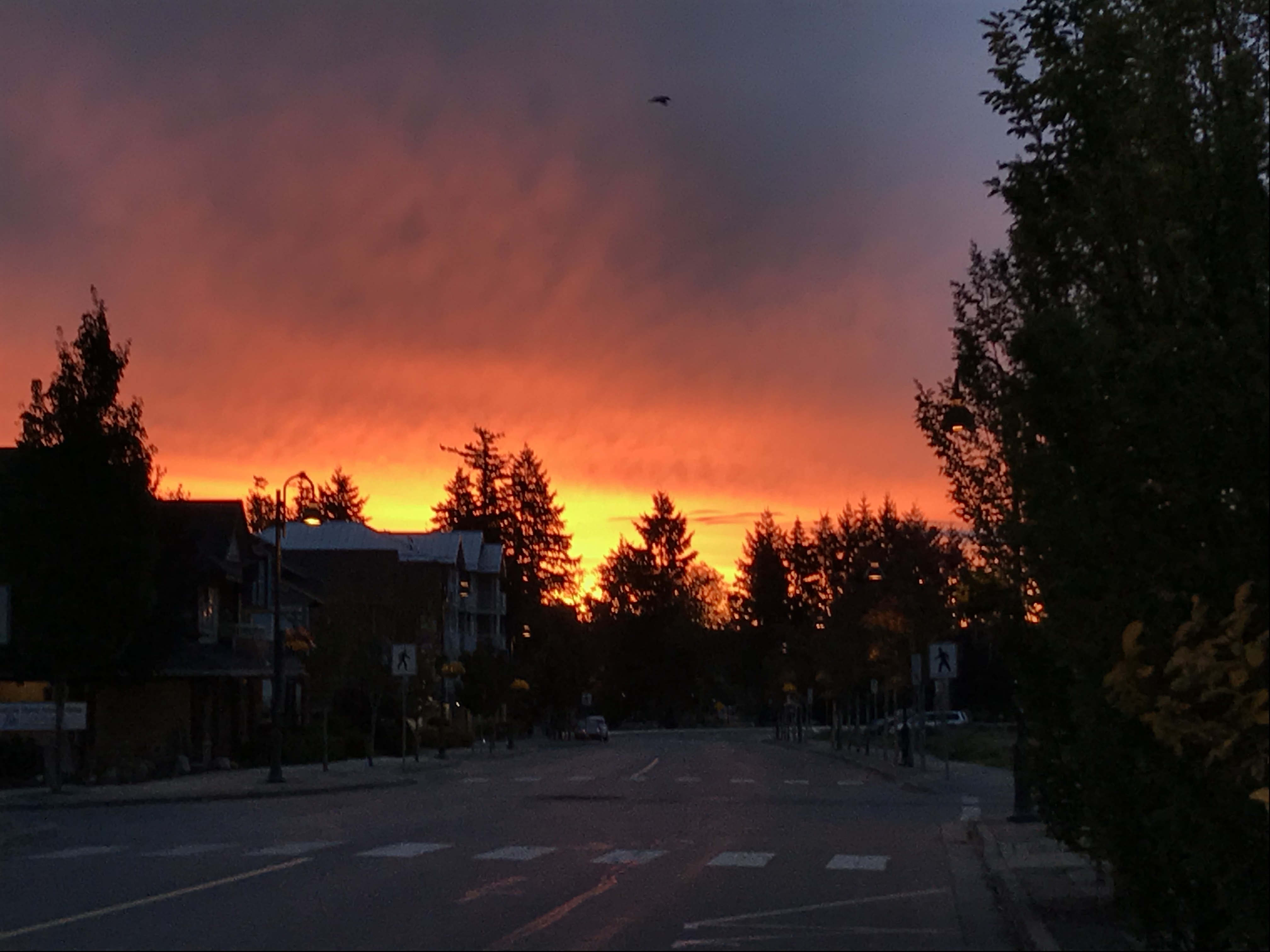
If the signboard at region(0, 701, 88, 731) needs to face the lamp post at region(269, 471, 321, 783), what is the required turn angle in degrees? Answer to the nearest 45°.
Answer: approximately 45° to its left

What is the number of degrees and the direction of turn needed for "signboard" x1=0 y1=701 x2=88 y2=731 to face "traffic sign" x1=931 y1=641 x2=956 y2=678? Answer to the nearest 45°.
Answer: approximately 90° to its left

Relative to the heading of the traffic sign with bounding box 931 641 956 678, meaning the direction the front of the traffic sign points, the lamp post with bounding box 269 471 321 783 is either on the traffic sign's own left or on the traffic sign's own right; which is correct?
on the traffic sign's own right

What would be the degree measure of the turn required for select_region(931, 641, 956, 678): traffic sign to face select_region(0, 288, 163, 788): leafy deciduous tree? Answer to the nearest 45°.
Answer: approximately 90° to its right

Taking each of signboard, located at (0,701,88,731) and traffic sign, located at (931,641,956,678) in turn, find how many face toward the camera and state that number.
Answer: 2

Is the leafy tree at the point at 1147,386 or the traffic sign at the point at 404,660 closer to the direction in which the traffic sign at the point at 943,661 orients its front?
the leafy tree

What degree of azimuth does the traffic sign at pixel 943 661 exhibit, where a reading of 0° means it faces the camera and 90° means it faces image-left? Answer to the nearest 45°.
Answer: approximately 0°

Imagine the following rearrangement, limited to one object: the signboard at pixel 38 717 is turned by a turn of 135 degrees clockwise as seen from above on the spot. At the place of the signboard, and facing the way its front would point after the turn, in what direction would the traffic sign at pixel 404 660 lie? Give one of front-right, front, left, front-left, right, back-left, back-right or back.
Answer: right
